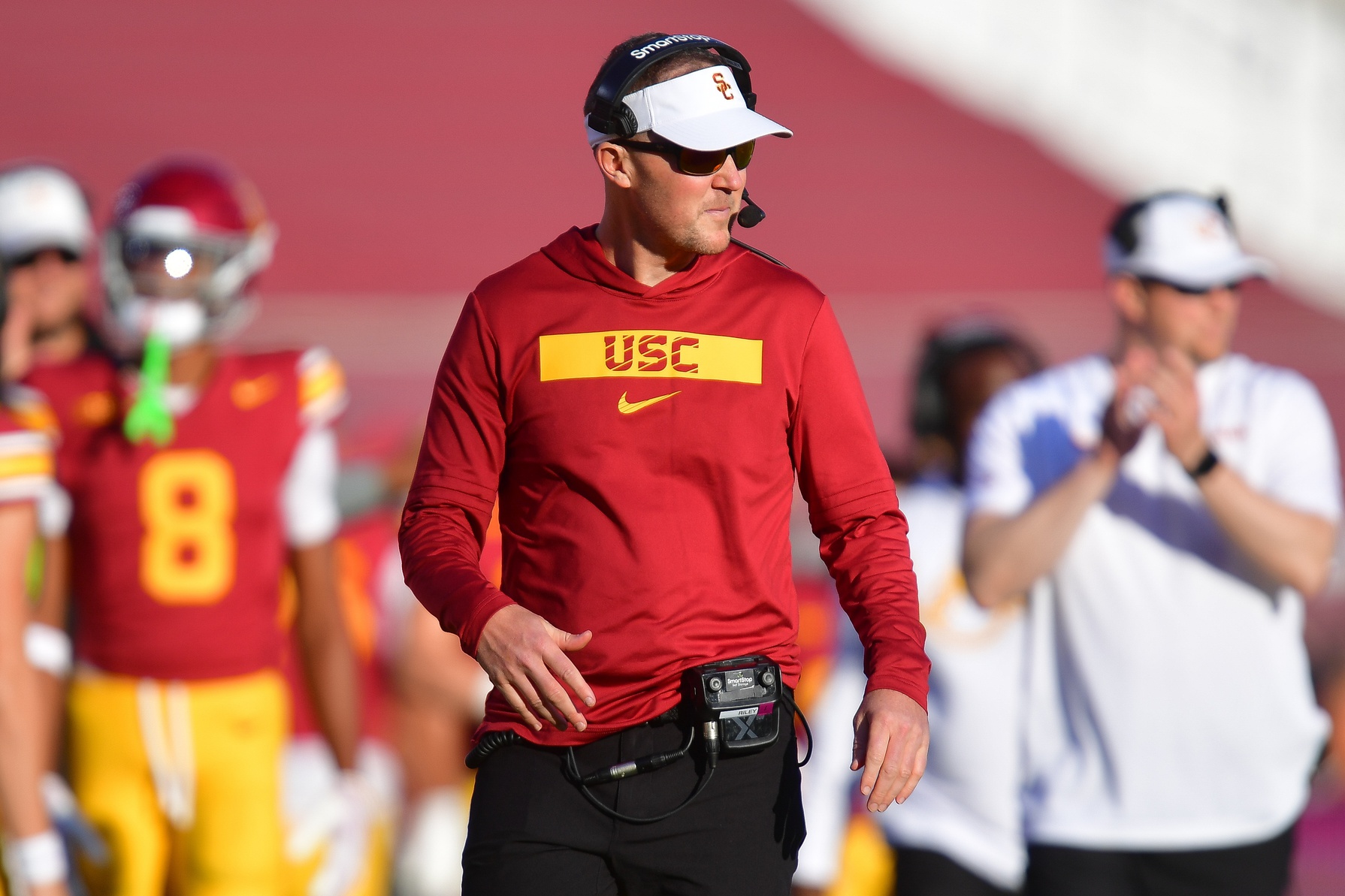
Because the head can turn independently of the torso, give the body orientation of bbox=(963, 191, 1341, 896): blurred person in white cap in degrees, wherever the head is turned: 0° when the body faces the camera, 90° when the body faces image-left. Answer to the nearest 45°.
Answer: approximately 0°

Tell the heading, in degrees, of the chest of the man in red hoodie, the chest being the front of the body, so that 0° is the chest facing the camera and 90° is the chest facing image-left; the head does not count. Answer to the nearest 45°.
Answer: approximately 0°

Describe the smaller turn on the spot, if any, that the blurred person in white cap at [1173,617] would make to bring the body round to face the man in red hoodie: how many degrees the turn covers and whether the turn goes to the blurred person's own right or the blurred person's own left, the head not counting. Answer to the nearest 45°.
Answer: approximately 45° to the blurred person's own right

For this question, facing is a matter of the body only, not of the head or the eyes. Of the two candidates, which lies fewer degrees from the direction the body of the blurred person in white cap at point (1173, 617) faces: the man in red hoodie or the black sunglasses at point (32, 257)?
the man in red hoodie
